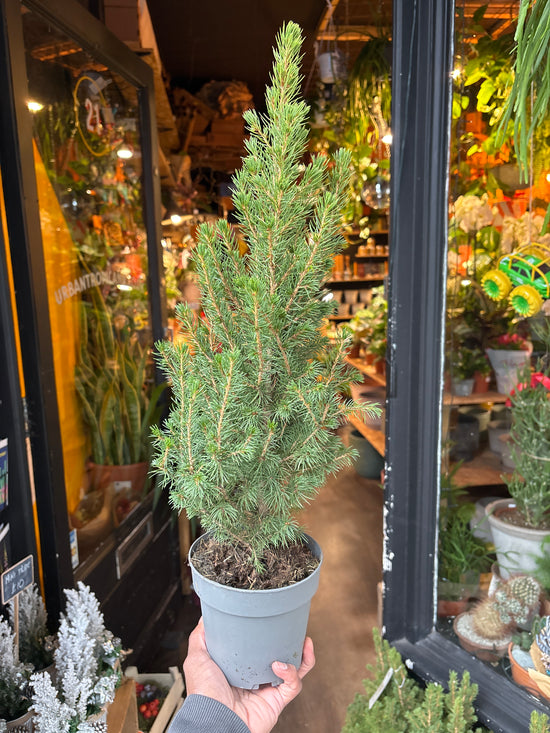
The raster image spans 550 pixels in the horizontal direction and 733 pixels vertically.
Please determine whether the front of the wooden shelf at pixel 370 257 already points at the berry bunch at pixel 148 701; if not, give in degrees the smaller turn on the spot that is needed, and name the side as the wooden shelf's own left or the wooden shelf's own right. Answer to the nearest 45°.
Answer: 0° — it already faces it

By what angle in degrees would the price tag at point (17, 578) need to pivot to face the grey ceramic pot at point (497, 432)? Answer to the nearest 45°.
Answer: approximately 45° to its left

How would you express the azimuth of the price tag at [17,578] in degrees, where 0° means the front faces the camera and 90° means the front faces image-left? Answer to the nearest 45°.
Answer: approximately 315°

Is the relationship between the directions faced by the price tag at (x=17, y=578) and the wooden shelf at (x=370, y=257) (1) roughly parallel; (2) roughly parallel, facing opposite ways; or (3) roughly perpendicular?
roughly perpendicular
